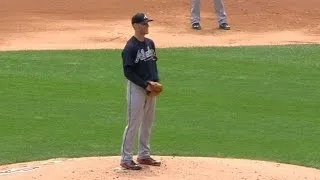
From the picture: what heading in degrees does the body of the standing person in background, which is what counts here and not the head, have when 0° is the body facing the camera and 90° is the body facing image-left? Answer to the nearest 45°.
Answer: approximately 315°
